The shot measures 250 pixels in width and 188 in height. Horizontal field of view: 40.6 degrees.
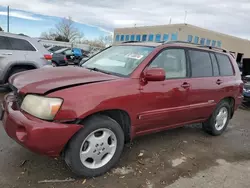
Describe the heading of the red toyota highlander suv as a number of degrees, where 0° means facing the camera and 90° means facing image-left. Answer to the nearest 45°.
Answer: approximately 45°

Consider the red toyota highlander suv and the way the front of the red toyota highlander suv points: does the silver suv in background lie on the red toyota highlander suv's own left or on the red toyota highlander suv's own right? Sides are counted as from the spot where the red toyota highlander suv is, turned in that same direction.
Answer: on the red toyota highlander suv's own right
